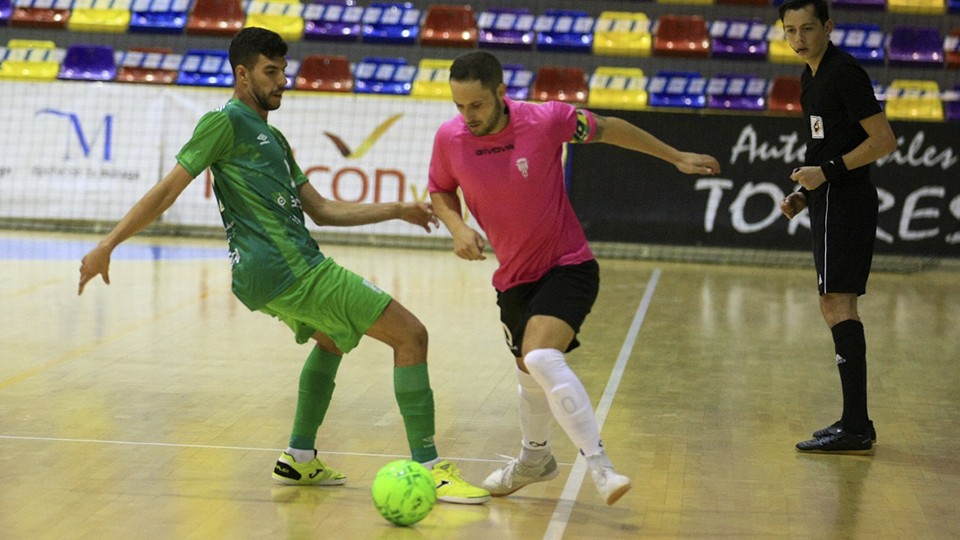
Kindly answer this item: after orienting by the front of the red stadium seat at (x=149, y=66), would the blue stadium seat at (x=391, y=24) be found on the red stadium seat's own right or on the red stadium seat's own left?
on the red stadium seat's own left

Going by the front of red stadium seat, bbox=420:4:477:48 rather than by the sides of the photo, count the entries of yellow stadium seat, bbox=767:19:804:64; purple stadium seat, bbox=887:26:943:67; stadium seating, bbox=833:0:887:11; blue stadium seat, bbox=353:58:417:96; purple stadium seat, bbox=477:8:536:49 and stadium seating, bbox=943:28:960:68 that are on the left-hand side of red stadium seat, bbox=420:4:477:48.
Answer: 5

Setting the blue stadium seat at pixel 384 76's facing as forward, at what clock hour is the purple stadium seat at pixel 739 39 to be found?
the purple stadium seat at pixel 739 39 is roughly at 9 o'clock from the blue stadium seat at pixel 384 76.

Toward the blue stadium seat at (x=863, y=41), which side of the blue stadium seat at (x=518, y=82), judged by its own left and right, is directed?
left

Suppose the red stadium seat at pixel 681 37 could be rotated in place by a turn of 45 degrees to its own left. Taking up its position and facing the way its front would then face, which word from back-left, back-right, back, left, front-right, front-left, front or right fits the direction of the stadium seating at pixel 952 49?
front-left

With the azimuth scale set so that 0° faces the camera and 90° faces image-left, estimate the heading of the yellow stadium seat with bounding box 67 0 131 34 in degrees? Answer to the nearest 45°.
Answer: approximately 0°

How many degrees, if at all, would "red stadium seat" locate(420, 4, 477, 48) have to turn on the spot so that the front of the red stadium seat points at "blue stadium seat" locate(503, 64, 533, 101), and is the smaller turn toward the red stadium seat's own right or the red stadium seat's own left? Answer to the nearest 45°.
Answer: approximately 45° to the red stadium seat's own left

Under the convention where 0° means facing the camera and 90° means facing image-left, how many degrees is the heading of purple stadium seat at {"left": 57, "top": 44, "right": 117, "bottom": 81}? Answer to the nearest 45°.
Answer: approximately 0°

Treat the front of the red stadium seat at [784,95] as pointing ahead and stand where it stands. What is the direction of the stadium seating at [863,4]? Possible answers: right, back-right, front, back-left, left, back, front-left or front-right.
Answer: back-left

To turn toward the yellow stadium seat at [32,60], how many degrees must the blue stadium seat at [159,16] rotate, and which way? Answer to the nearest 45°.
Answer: approximately 90° to its right
